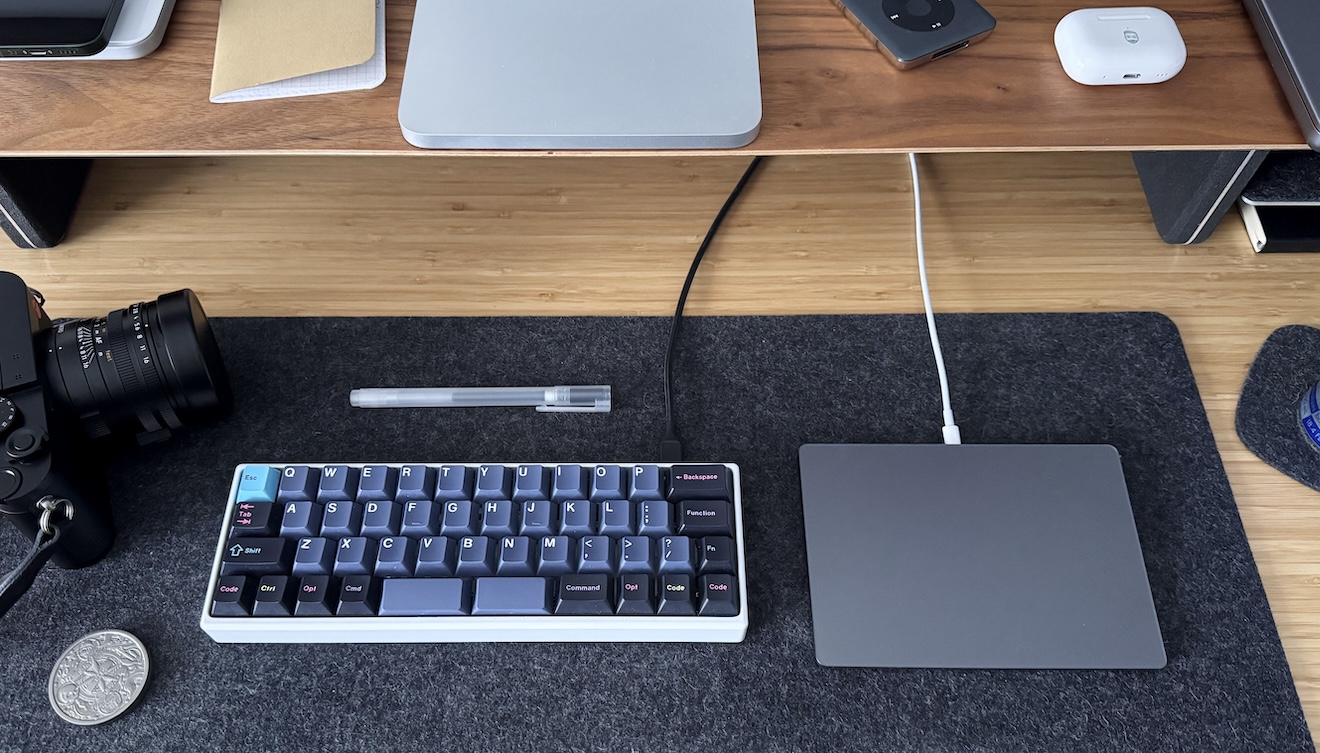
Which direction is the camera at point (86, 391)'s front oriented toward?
to the viewer's right

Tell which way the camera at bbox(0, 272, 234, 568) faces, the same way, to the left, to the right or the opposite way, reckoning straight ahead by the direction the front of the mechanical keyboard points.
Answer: to the left

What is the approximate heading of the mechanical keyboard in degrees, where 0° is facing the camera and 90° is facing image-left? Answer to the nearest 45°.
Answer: approximately 0°
